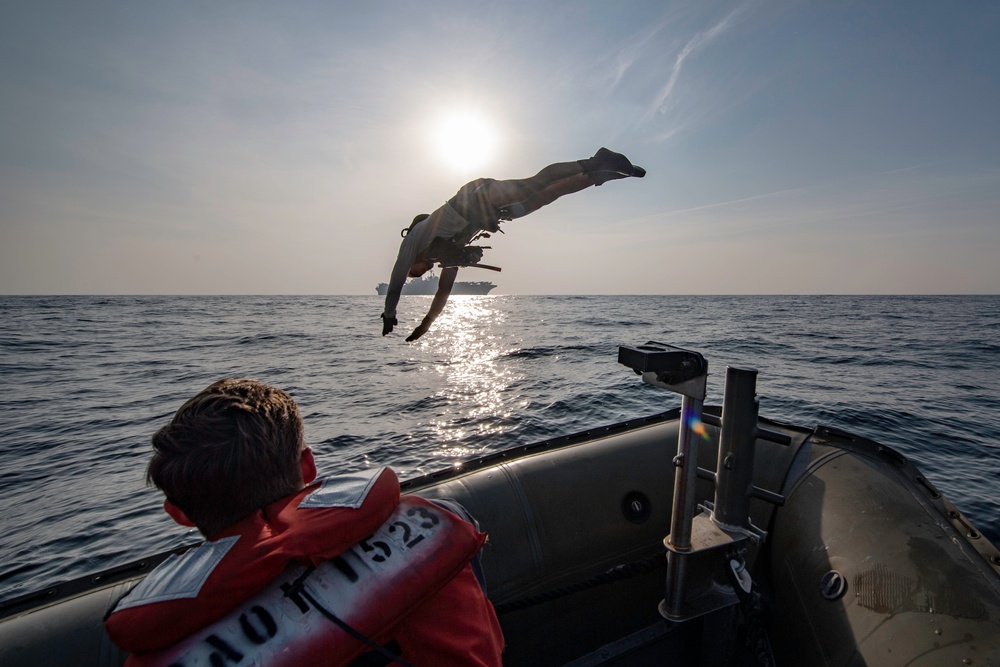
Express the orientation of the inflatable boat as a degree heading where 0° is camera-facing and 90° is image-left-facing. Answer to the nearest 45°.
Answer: approximately 225°

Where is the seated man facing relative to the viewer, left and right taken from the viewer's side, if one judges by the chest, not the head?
facing away from the viewer
